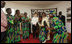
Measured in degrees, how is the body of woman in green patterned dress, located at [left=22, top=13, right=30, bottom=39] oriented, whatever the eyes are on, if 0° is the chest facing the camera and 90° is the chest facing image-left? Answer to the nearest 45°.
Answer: approximately 0°
